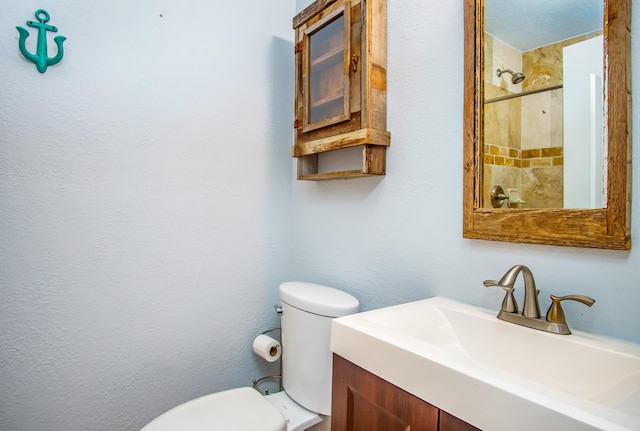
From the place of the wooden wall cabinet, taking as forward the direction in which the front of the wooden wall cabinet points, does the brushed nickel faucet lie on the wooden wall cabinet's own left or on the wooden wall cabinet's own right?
on the wooden wall cabinet's own left

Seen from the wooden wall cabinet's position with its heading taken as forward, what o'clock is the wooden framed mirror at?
The wooden framed mirror is roughly at 9 o'clock from the wooden wall cabinet.

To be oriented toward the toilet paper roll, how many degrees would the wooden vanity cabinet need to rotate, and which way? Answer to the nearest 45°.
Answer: approximately 90° to its right

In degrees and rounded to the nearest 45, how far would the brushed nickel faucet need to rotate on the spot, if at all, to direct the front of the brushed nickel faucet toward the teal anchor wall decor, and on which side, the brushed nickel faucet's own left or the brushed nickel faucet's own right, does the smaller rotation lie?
approximately 45° to the brushed nickel faucet's own right

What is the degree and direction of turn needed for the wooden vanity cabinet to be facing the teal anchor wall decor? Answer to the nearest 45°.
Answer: approximately 45° to its right

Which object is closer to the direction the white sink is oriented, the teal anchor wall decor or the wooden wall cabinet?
the teal anchor wall decor

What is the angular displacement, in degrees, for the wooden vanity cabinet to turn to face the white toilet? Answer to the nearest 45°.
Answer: approximately 90° to its right

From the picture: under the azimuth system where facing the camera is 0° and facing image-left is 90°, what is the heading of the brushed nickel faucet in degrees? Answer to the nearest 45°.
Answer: approximately 45°

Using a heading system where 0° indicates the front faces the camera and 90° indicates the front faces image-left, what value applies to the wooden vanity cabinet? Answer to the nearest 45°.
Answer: approximately 45°

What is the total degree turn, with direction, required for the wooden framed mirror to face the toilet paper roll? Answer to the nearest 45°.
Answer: approximately 45° to its right
